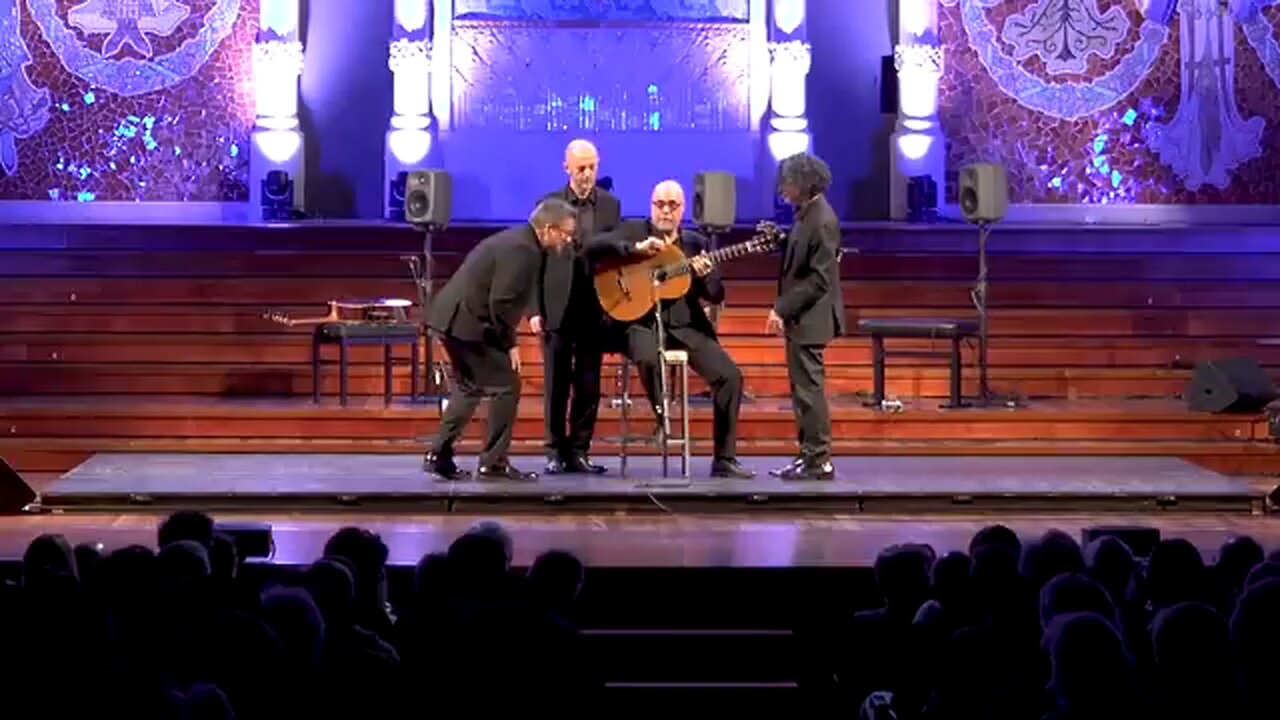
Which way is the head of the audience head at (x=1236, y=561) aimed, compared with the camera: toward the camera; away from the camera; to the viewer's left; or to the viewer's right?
away from the camera

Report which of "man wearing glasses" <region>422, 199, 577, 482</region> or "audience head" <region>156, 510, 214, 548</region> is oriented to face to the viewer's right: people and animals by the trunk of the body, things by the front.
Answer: the man wearing glasses

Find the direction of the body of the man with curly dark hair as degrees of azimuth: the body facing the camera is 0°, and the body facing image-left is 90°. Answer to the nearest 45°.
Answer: approximately 90°

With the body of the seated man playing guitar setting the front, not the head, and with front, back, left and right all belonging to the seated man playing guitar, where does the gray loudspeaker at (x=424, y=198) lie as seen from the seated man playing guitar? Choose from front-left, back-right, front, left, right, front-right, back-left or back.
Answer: back-right

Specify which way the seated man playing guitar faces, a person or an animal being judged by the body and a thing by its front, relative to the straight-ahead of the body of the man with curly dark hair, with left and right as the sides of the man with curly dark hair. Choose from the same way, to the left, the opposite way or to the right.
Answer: to the left

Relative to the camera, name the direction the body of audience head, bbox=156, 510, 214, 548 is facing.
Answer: away from the camera

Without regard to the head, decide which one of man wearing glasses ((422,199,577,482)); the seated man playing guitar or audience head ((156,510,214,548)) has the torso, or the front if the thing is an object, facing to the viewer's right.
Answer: the man wearing glasses

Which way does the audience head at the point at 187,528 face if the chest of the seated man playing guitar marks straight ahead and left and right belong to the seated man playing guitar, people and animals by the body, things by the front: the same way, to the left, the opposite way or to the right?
the opposite way

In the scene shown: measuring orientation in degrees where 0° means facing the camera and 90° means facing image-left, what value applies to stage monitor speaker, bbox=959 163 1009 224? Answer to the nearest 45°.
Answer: approximately 45°

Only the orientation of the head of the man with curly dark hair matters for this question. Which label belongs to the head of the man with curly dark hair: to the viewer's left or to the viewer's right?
to the viewer's left

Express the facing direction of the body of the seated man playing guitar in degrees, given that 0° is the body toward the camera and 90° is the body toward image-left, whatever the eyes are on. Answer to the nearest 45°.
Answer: approximately 0°

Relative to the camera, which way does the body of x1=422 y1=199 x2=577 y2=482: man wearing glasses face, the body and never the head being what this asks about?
to the viewer's right
